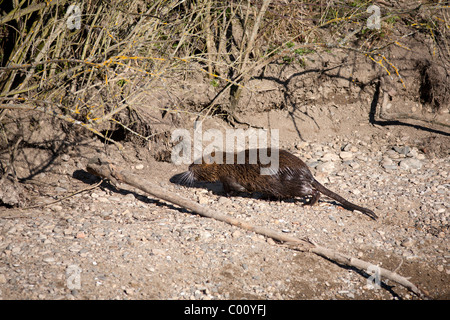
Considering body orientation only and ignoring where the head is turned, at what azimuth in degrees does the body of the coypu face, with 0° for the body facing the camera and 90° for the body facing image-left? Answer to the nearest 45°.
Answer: approximately 90°

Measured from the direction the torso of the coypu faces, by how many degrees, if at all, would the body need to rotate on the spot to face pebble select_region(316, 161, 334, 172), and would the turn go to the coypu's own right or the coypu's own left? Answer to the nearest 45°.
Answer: approximately 135° to the coypu's own right

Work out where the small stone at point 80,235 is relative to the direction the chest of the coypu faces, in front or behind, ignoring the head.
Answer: in front

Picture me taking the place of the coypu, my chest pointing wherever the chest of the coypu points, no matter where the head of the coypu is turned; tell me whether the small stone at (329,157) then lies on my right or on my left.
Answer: on my right

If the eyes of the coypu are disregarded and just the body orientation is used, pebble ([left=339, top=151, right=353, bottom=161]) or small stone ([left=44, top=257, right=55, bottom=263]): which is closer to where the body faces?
the small stone

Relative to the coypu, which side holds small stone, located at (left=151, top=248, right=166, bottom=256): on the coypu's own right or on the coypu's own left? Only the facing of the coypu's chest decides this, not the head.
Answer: on the coypu's own left

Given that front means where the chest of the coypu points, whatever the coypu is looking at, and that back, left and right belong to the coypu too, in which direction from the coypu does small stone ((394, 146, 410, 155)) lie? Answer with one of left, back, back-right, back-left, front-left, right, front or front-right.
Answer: back-right

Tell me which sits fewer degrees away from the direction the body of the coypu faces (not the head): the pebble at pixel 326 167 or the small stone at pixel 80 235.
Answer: the small stone

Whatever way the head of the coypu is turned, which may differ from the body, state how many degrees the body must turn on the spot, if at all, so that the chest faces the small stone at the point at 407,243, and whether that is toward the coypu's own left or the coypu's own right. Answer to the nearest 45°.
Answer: approximately 135° to the coypu's own left
